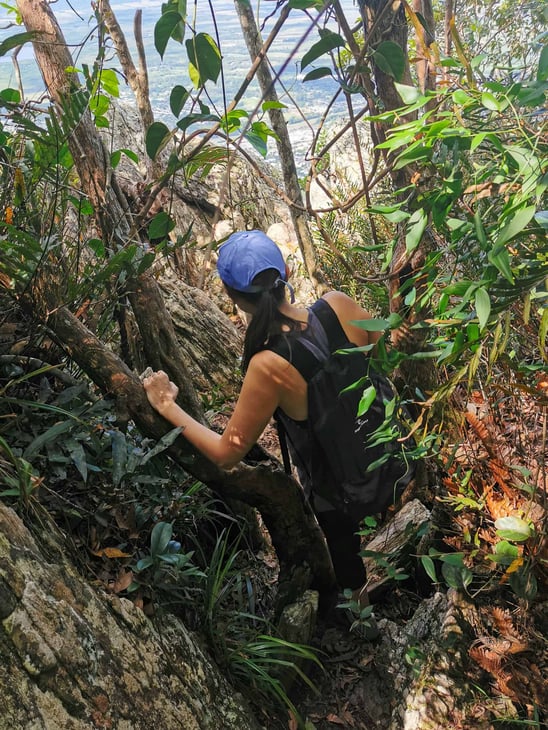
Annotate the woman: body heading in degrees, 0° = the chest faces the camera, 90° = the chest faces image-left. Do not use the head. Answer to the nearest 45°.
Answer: approximately 135°

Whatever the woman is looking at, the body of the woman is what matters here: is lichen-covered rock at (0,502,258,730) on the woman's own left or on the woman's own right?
on the woman's own left

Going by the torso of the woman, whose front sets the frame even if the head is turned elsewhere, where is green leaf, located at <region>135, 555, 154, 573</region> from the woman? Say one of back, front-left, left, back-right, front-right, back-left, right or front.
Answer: left

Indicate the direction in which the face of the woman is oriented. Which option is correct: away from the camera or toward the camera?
away from the camera
